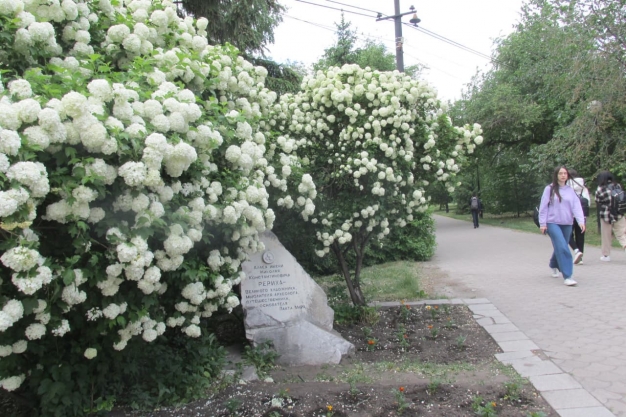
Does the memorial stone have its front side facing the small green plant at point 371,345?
no

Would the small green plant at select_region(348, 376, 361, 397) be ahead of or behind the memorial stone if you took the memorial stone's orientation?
ahead

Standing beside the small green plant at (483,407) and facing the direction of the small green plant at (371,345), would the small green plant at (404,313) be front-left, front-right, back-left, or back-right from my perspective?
front-right

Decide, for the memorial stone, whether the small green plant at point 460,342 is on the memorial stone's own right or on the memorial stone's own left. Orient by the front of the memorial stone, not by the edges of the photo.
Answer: on the memorial stone's own left

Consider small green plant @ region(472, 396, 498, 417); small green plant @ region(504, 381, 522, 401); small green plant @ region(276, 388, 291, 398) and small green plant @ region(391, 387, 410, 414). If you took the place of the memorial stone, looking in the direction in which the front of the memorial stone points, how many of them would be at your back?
0

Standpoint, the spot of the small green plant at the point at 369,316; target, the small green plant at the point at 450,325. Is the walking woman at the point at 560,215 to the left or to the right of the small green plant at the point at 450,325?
left

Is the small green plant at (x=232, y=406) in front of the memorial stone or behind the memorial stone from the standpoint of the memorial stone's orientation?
in front

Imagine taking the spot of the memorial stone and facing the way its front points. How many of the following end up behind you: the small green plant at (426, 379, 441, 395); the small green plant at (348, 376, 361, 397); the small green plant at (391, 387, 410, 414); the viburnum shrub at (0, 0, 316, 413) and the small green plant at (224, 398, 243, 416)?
0

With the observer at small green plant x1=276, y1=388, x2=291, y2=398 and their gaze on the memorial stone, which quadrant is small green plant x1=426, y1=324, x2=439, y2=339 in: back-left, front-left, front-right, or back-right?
front-right

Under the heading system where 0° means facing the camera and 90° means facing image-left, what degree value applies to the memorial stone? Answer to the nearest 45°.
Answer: approximately 0°

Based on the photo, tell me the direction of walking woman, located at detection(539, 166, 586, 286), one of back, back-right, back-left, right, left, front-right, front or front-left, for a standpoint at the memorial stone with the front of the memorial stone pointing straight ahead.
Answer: back-left

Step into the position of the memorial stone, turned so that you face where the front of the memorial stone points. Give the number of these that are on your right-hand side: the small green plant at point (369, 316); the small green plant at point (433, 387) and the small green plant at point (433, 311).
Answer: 0

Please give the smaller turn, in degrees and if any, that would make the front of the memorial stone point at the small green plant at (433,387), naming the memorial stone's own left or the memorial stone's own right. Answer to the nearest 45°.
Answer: approximately 45° to the memorial stone's own left

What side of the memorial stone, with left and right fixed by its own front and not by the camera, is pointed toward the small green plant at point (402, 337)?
left

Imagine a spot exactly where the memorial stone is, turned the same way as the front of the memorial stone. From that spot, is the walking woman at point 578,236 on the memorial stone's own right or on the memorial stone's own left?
on the memorial stone's own left

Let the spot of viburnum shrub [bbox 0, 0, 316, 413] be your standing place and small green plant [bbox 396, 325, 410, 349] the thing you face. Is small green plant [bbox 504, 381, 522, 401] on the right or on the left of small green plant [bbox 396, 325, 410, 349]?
right

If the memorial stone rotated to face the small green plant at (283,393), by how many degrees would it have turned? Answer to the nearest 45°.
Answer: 0° — it already faces it

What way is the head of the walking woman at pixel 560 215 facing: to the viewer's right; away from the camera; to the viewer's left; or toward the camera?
toward the camera
